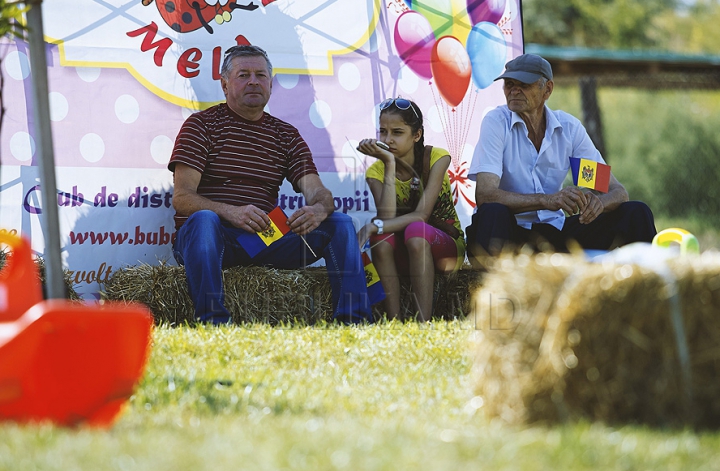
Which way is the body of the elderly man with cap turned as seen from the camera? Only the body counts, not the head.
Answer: toward the camera

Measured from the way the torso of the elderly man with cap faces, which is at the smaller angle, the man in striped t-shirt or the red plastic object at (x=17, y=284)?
the red plastic object

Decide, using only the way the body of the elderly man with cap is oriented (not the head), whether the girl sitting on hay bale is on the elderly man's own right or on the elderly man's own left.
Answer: on the elderly man's own right

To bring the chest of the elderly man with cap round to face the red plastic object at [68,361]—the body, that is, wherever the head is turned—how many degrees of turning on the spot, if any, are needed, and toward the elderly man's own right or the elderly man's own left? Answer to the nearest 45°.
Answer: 0° — they already face it

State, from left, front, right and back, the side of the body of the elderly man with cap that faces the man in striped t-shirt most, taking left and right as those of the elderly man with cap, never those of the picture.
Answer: right

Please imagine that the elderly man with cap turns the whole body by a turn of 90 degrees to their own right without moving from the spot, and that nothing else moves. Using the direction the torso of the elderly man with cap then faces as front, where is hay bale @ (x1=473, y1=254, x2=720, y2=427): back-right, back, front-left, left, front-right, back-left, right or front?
left

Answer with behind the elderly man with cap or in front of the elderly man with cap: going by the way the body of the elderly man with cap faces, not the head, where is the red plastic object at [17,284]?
in front

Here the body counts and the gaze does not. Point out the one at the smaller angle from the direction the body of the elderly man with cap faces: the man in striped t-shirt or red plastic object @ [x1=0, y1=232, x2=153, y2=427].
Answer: the red plastic object

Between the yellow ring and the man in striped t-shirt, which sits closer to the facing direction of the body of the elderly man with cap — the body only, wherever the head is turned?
the yellow ring
